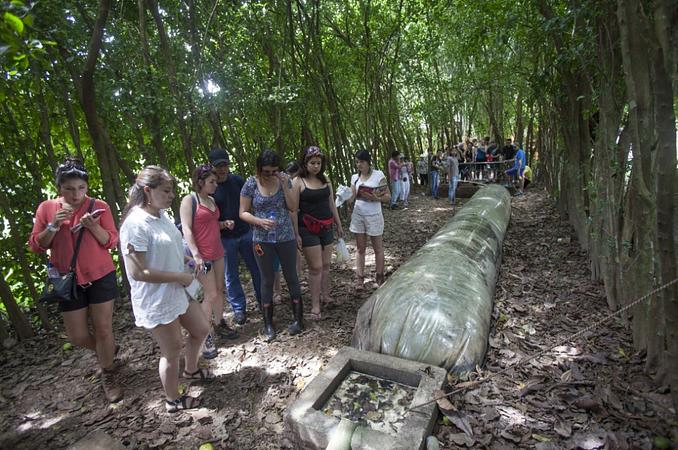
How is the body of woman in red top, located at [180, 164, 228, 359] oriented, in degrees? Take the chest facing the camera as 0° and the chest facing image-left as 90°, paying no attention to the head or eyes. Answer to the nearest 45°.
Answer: approximately 315°

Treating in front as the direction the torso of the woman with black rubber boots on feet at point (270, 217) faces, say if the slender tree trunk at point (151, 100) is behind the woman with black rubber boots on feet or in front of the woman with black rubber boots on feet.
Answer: behind

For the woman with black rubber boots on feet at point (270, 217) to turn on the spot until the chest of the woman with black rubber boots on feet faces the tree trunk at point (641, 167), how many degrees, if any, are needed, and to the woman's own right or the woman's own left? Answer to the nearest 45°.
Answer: approximately 45° to the woman's own left

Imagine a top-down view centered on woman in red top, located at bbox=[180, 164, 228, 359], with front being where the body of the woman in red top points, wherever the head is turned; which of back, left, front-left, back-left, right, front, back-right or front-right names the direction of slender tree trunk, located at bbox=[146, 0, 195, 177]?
back-left

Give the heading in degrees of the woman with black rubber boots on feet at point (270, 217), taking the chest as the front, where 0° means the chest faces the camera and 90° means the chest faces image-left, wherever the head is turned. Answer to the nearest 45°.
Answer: approximately 0°

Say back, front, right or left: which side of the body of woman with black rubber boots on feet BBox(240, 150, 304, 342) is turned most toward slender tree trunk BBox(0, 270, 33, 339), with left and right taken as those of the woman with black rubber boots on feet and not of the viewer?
right
